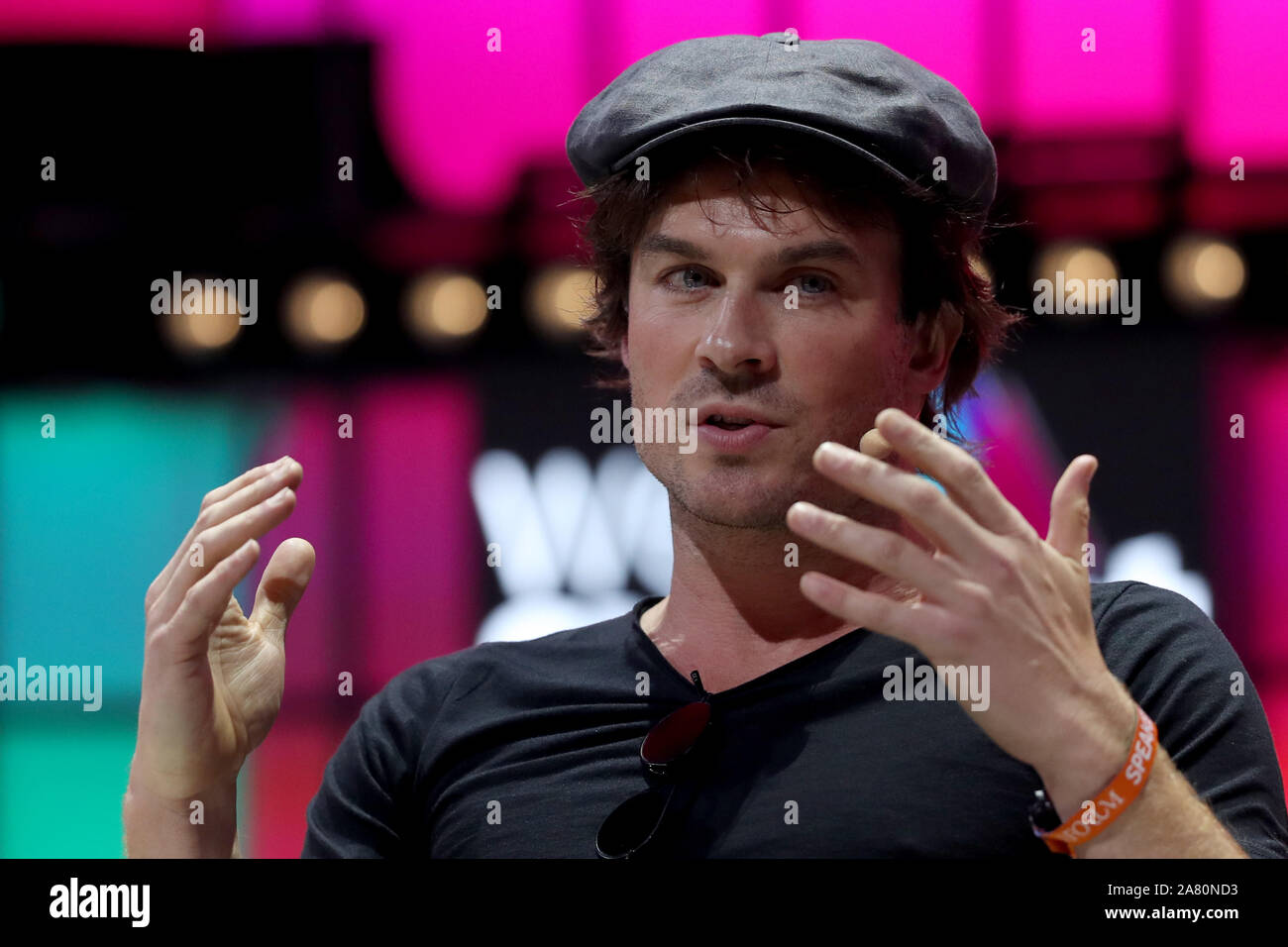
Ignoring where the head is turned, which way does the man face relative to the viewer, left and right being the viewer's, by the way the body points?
facing the viewer and to the left of the viewer
